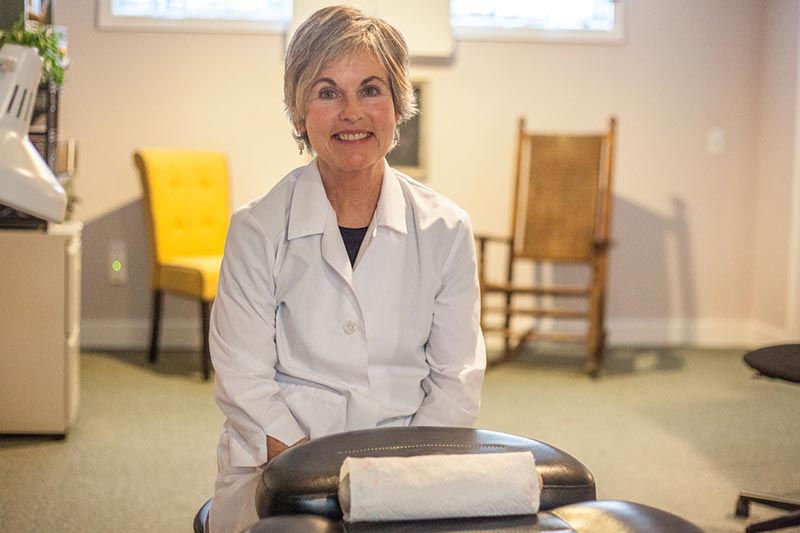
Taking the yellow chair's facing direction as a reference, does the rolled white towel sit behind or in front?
in front

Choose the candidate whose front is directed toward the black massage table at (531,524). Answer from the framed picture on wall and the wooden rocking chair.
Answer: the framed picture on wall

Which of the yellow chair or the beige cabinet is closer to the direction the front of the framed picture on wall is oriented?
the beige cabinet

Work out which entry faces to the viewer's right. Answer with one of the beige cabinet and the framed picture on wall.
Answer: the beige cabinet

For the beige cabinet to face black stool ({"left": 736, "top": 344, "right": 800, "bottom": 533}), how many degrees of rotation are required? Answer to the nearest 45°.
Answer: approximately 45° to its right

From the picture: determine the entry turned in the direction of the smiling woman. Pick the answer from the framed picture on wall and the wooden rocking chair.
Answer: the framed picture on wall

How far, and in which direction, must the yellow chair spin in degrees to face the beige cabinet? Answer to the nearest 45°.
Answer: approximately 45° to its right

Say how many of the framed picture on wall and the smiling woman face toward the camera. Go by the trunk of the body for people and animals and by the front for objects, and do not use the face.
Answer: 2

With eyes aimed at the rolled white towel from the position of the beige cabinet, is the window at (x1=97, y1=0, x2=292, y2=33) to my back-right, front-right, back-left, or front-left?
back-left

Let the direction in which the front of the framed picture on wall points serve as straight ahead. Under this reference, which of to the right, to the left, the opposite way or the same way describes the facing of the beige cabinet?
to the left

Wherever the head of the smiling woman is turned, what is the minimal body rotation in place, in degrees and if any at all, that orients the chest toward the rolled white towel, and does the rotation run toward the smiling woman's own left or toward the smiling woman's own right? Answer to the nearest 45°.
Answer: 0° — they already face it

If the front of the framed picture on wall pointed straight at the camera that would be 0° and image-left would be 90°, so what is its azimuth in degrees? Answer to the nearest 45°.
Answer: approximately 0°

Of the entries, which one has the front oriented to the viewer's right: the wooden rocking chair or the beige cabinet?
the beige cabinet
